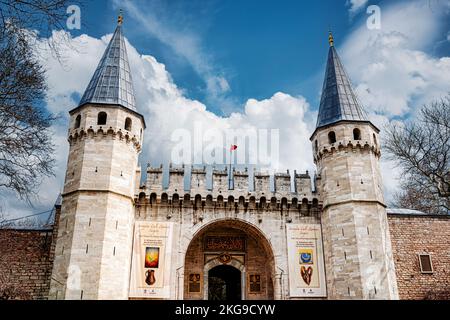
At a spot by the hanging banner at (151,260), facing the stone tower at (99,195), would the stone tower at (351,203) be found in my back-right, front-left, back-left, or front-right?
back-left

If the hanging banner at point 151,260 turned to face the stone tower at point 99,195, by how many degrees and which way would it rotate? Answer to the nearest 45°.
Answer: approximately 45° to its right

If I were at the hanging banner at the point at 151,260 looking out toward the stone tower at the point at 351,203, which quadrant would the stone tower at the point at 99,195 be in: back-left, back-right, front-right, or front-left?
back-right

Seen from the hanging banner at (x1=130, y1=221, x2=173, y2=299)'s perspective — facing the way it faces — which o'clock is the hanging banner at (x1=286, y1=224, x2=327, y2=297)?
the hanging banner at (x1=286, y1=224, x2=327, y2=297) is roughly at 9 o'clock from the hanging banner at (x1=130, y1=221, x2=173, y2=299).

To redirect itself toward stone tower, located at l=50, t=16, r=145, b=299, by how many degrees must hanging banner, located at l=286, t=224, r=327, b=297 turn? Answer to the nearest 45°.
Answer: approximately 45° to its right

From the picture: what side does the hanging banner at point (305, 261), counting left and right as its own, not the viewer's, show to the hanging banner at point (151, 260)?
right

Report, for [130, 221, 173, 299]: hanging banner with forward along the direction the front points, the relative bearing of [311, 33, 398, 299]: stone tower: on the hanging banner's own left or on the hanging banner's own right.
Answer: on the hanging banner's own left

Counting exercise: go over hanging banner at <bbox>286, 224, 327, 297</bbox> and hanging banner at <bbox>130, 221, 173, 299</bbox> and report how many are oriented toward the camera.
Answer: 2

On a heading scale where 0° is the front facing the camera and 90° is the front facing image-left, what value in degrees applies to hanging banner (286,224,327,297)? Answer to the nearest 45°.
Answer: approximately 0°
